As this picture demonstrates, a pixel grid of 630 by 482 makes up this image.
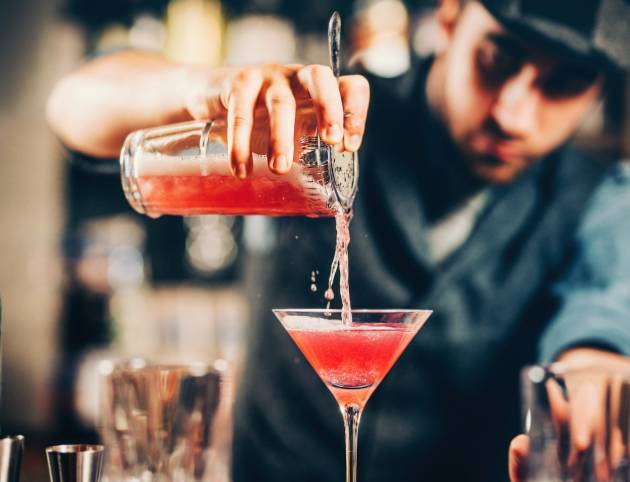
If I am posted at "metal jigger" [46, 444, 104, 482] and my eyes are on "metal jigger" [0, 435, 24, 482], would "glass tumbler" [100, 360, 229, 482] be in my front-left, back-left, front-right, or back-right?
back-right

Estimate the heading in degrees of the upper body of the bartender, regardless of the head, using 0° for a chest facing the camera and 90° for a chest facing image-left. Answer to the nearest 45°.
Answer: approximately 0°

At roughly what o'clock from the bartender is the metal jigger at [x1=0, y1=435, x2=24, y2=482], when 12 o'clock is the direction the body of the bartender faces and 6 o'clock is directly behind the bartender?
The metal jigger is roughly at 1 o'clock from the bartender.

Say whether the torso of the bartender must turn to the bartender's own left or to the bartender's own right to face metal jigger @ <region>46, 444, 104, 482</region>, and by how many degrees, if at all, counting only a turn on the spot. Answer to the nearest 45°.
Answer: approximately 45° to the bartender's own right

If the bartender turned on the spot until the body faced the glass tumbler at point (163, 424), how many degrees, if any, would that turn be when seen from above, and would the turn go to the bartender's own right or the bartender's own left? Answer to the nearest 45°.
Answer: approximately 45° to the bartender's own right

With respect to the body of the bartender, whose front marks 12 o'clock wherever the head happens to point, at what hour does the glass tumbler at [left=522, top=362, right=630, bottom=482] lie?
The glass tumbler is roughly at 12 o'clock from the bartender.
